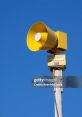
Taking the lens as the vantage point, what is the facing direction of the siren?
facing the viewer and to the left of the viewer
